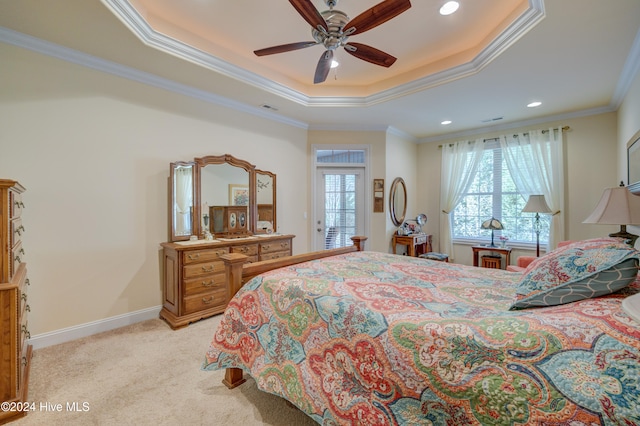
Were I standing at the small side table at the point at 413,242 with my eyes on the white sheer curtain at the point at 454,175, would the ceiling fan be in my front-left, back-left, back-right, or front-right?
back-right

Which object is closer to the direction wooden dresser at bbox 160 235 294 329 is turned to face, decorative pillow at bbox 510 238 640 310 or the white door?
the decorative pillow

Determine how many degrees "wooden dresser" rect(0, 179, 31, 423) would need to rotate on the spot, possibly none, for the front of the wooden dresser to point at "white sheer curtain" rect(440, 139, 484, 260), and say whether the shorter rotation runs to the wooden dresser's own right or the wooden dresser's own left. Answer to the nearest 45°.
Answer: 0° — it already faces it

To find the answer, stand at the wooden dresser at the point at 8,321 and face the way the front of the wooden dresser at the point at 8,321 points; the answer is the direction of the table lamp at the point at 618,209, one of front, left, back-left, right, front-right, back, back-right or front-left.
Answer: front-right

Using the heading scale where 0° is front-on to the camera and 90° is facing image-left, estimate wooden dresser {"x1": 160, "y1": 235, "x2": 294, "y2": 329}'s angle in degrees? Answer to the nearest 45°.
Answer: approximately 315°

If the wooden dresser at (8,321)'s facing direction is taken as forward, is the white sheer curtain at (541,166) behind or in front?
in front

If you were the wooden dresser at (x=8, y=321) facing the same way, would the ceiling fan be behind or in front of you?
in front

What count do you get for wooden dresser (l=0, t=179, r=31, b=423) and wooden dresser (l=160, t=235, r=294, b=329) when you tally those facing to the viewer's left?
0

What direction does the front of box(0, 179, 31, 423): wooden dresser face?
to the viewer's right

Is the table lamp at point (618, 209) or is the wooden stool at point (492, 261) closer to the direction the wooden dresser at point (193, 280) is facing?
the table lamp

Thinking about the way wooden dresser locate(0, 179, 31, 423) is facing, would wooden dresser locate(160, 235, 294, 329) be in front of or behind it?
in front
